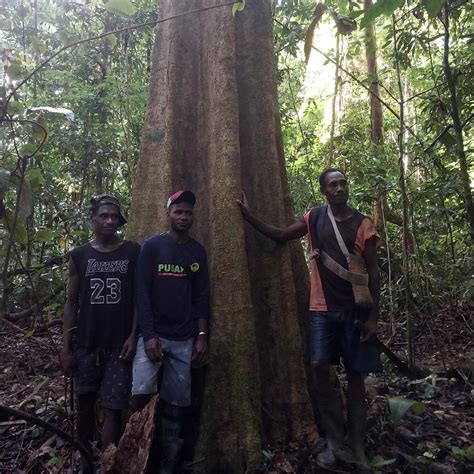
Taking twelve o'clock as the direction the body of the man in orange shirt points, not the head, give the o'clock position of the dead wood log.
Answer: The dead wood log is roughly at 2 o'clock from the man in orange shirt.

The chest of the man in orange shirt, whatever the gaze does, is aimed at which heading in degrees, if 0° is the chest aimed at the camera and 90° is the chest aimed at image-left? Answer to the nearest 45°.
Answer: approximately 0°

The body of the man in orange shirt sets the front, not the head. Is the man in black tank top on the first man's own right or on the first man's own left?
on the first man's own right

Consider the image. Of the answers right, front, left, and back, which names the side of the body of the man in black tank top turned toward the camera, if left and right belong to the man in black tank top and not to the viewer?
front

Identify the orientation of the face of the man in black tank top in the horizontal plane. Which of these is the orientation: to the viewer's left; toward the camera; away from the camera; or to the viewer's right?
toward the camera

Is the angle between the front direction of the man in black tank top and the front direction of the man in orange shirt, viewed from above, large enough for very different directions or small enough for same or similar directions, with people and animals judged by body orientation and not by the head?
same or similar directions

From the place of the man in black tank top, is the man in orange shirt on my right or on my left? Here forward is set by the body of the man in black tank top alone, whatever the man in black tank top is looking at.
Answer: on my left

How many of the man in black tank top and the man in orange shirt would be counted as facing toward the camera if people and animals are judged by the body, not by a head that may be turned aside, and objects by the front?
2

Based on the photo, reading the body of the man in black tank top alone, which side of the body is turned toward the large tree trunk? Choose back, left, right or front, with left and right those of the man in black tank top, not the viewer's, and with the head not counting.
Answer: left
